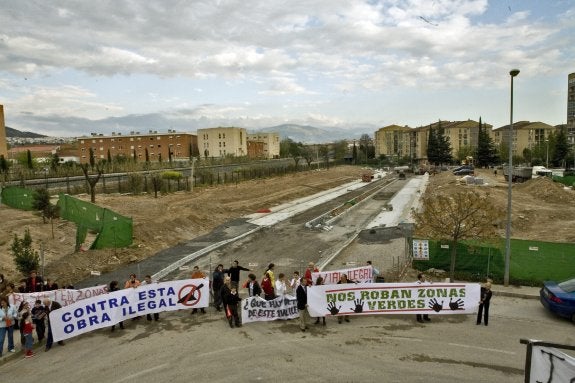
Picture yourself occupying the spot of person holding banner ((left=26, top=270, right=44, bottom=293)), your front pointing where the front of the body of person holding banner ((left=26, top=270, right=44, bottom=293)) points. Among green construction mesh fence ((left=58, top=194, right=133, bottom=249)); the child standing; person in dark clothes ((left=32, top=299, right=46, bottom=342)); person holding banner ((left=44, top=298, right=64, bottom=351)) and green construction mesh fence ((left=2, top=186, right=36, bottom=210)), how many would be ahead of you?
3

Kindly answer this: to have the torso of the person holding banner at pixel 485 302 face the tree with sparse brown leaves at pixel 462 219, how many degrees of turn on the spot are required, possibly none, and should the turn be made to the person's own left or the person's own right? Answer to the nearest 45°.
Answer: approximately 135° to the person's own right

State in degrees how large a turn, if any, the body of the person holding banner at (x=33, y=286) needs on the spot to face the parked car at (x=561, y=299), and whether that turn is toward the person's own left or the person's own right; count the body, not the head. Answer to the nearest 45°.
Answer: approximately 45° to the person's own left

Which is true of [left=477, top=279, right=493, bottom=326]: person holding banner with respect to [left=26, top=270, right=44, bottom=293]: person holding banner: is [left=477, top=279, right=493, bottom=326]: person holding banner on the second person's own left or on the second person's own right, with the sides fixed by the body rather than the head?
on the second person's own left

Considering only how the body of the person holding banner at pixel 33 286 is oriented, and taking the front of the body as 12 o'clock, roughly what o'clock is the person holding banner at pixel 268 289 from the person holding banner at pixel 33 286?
the person holding banner at pixel 268 289 is roughly at 10 o'clock from the person holding banner at pixel 33 286.

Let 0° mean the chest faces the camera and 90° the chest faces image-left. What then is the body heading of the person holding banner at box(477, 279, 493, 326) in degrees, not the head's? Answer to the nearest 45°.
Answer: approximately 45°

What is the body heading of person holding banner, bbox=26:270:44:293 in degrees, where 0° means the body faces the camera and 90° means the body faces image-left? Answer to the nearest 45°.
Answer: approximately 0°
